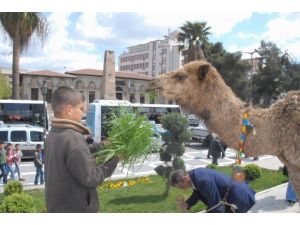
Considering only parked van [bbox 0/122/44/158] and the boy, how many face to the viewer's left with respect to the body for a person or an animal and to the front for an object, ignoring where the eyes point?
1

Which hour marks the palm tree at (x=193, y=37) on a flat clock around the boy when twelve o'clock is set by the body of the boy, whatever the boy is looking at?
The palm tree is roughly at 11 o'clock from the boy.

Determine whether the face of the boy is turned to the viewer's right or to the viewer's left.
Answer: to the viewer's right

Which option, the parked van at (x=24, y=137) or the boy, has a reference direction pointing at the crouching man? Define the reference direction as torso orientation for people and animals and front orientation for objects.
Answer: the boy

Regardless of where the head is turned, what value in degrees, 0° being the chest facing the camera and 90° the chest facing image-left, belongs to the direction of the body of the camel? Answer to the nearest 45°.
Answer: approximately 90°

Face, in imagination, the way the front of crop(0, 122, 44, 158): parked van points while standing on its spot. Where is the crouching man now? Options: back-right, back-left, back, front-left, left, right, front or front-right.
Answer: left

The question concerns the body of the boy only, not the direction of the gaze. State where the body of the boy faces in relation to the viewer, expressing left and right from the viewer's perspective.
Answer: facing away from the viewer and to the right of the viewer

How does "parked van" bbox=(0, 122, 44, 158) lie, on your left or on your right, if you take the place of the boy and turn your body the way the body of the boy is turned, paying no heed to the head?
on your left

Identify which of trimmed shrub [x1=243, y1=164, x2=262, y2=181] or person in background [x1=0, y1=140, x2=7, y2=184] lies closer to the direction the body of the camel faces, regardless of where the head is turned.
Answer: the person in background

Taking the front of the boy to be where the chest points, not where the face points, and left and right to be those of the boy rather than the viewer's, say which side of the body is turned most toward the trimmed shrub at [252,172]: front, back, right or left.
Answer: front

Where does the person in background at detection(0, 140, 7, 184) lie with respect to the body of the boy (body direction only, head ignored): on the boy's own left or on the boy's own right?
on the boy's own left

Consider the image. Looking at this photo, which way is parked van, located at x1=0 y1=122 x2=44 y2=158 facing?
to the viewer's left
